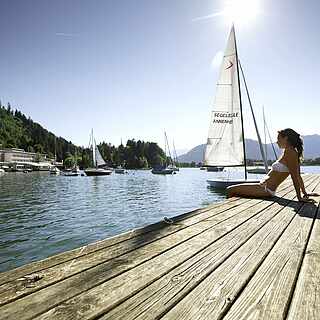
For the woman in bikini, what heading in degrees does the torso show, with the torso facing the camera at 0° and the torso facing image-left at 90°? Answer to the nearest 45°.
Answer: approximately 90°
